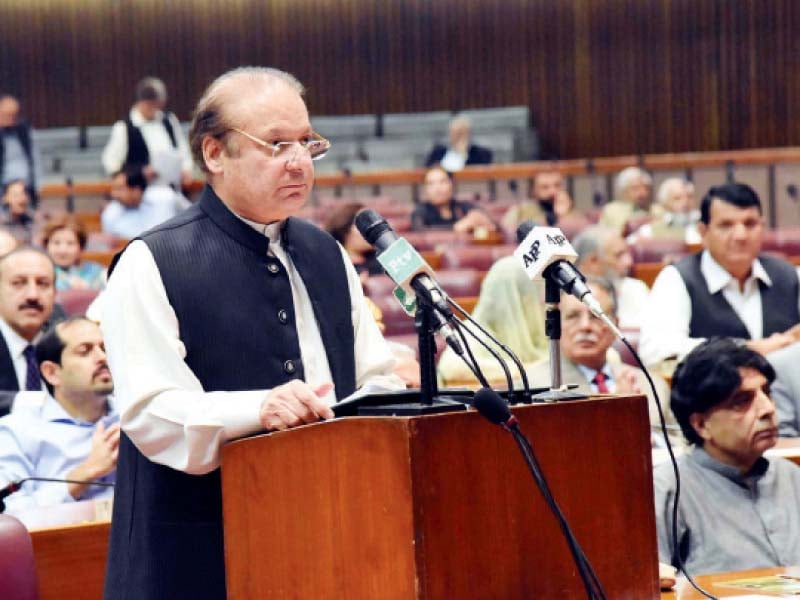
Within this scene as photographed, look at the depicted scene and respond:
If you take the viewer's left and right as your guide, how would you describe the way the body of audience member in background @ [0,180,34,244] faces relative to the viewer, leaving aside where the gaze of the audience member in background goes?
facing the viewer and to the right of the viewer

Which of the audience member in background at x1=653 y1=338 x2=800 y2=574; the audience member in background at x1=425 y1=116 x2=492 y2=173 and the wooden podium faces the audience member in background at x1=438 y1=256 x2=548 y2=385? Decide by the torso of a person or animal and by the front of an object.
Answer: the audience member in background at x1=425 y1=116 x2=492 y2=173

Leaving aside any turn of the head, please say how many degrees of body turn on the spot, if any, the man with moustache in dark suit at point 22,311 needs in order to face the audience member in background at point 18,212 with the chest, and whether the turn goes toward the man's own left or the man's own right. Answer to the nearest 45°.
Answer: approximately 135° to the man's own left

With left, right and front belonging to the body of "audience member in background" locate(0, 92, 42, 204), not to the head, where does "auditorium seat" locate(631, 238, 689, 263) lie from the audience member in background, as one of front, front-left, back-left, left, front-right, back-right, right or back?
front-left

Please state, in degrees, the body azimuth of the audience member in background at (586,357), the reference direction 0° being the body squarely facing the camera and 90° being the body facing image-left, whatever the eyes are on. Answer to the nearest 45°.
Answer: approximately 0°

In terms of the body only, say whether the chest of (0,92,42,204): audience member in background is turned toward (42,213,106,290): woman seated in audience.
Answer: yes

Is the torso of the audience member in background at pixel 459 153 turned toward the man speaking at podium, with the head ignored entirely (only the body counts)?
yes

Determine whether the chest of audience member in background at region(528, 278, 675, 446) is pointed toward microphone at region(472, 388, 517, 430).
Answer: yes

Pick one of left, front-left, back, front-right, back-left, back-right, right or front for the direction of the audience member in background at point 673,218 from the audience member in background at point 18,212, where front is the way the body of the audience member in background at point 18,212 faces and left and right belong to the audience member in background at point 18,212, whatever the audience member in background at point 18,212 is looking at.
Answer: front-left

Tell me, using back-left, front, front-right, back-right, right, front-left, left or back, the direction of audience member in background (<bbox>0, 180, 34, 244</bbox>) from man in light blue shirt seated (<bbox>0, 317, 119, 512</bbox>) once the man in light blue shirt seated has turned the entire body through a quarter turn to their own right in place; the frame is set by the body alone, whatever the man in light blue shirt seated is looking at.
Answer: back-right

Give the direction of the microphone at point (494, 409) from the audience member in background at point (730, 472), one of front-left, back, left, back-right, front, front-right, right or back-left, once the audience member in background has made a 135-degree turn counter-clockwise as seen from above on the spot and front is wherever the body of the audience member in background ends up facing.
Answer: back

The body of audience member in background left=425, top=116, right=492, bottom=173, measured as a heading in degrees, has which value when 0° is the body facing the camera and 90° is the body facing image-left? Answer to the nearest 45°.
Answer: approximately 0°

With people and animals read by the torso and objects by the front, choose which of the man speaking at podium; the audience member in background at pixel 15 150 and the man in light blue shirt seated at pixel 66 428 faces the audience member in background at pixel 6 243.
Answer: the audience member in background at pixel 15 150

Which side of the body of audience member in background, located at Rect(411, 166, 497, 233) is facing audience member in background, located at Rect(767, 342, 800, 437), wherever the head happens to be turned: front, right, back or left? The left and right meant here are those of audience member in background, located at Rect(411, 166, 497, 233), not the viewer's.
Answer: front

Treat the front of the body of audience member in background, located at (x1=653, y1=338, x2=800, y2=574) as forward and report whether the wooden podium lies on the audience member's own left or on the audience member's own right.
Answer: on the audience member's own right
